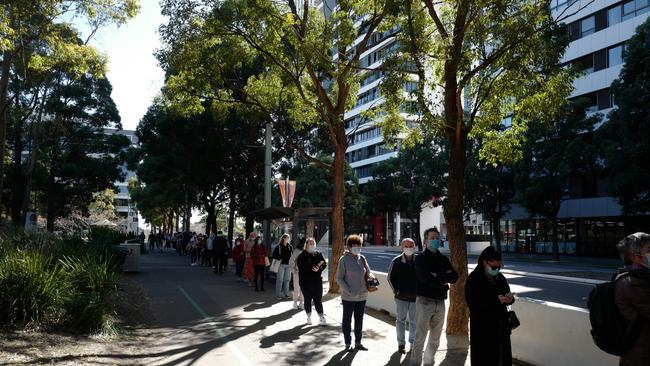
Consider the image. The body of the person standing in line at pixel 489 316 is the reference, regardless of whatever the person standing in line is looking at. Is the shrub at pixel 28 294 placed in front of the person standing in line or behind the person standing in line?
behind

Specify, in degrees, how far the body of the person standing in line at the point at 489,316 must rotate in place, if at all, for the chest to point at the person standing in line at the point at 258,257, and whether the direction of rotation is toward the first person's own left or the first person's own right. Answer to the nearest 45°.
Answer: approximately 180°

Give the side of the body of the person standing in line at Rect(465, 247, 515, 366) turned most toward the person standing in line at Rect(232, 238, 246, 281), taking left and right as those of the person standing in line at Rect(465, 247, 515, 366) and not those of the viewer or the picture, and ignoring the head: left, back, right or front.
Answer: back

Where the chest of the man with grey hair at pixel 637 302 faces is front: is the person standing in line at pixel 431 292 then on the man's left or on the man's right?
on the man's left

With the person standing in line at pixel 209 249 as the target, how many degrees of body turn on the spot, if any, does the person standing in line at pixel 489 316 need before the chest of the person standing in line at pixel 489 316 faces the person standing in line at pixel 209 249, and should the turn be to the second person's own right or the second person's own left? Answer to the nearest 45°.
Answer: approximately 180°
